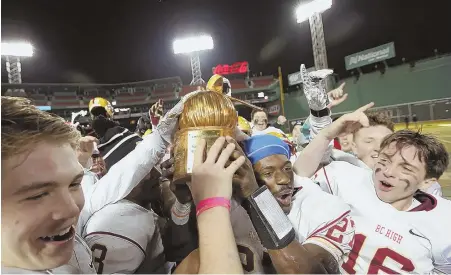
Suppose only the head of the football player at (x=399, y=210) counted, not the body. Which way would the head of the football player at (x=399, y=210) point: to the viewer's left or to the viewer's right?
to the viewer's left

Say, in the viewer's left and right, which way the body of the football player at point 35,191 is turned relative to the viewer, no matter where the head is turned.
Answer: facing the viewer and to the right of the viewer

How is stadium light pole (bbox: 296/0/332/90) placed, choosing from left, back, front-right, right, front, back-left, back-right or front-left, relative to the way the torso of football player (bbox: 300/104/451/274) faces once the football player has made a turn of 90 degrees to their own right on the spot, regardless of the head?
front-right

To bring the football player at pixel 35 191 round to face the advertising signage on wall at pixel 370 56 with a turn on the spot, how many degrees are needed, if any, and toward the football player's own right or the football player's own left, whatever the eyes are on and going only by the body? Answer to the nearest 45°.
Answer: approximately 90° to the football player's own left

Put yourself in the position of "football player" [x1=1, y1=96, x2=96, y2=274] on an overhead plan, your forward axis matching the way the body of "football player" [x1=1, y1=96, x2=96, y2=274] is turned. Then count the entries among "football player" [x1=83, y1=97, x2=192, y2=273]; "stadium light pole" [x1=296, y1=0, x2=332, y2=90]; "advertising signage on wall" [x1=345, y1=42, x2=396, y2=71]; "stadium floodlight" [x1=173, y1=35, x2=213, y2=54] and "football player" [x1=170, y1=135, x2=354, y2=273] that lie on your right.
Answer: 0

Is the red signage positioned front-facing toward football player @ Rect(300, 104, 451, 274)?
yes

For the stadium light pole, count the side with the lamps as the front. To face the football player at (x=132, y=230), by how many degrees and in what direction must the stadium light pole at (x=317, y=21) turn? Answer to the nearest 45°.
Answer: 0° — it already faces them

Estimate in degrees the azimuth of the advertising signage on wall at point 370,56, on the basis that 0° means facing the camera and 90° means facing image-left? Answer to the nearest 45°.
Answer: approximately 45°

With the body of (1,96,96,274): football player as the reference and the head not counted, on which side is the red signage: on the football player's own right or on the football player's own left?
on the football player's own left

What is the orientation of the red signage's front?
toward the camera

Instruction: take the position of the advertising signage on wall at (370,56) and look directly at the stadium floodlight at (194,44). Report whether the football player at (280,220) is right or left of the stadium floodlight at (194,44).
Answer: left

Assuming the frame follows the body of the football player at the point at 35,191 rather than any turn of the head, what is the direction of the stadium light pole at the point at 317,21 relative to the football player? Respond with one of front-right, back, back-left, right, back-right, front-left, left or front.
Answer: left

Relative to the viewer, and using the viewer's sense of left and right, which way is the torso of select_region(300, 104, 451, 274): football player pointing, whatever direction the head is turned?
facing the viewer and to the left of the viewer

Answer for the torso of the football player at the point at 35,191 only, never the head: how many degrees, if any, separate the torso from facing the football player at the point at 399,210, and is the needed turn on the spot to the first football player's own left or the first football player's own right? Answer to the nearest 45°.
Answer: approximately 45° to the first football player's own left

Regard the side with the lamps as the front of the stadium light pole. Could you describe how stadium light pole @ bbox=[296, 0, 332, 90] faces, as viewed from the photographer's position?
facing the viewer

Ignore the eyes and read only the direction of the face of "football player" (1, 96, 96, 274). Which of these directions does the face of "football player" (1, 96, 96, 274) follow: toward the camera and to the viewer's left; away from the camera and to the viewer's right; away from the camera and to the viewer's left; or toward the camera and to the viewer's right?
toward the camera and to the viewer's right

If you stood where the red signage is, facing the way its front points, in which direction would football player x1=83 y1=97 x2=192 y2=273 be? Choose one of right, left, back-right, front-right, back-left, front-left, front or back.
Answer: front

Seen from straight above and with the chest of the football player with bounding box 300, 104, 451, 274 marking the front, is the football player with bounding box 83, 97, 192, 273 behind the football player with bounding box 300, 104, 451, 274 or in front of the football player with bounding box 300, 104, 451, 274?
in front
